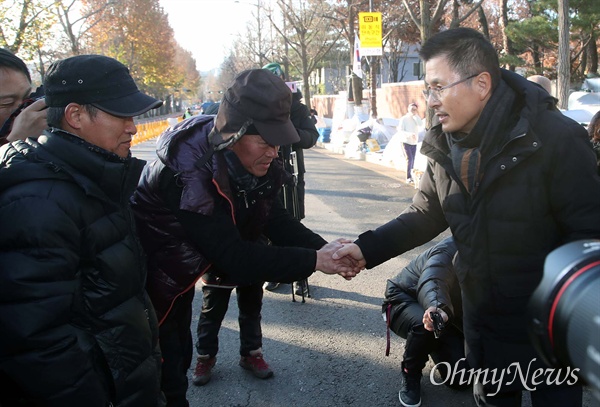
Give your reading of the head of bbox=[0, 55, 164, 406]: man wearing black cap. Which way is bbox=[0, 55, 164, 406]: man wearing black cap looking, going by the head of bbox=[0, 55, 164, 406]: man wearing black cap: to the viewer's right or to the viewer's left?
to the viewer's right

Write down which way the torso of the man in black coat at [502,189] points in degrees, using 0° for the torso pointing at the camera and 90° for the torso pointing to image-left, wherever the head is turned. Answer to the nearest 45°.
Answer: approximately 45°

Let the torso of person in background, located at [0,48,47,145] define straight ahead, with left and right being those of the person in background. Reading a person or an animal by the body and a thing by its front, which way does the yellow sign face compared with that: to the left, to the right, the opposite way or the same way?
to the right

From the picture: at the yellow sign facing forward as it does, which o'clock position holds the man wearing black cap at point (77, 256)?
The man wearing black cap is roughly at 12 o'clock from the yellow sign.

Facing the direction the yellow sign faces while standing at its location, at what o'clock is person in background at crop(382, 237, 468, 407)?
The person in background is roughly at 12 o'clock from the yellow sign.

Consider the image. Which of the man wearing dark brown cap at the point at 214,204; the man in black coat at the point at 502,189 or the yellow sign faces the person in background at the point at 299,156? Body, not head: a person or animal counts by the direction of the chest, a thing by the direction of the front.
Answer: the yellow sign

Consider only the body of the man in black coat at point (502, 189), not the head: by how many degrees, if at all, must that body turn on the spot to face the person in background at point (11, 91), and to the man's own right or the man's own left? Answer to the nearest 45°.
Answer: approximately 45° to the man's own right

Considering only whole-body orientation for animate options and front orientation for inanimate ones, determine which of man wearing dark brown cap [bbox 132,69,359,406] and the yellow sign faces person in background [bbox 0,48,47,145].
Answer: the yellow sign
